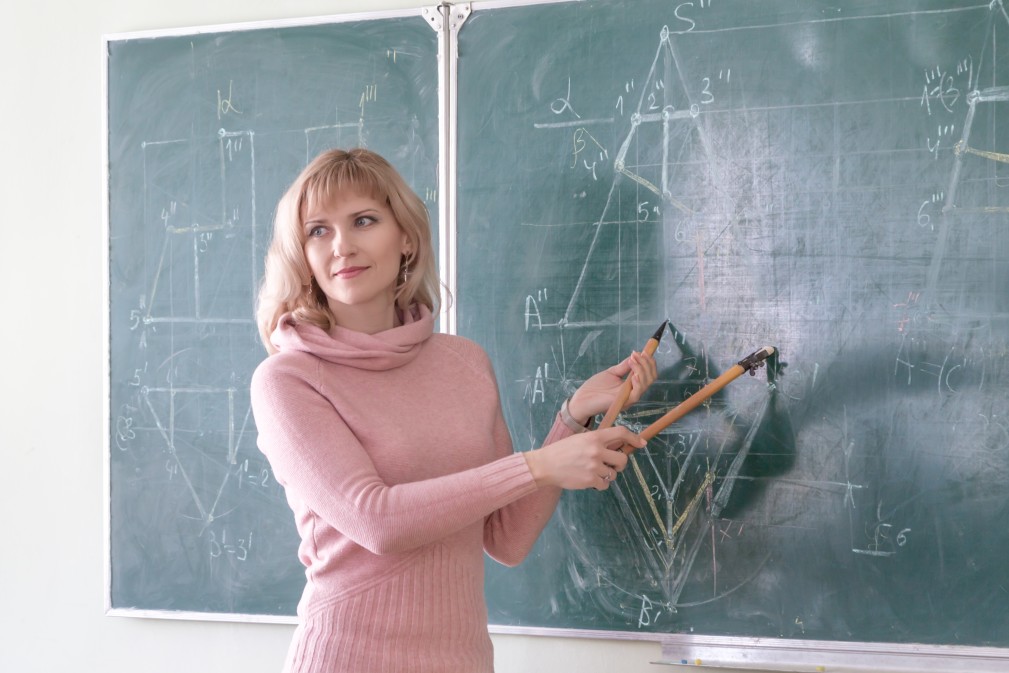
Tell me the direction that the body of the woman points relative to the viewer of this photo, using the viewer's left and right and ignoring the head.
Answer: facing the viewer and to the right of the viewer

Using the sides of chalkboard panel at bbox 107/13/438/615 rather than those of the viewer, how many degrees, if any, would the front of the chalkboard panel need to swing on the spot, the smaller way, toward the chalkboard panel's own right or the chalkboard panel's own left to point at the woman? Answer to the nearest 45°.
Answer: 0° — it already faces them

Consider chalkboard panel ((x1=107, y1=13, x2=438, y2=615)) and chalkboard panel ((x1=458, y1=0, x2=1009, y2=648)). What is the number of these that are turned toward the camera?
2

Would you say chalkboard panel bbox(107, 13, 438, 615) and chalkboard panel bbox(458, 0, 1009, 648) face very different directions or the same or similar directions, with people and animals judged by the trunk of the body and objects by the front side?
same or similar directions

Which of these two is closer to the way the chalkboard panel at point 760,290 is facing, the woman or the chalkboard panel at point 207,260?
the woman

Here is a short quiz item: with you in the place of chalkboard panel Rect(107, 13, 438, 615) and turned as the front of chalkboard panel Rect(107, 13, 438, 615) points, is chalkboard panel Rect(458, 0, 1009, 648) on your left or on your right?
on your left

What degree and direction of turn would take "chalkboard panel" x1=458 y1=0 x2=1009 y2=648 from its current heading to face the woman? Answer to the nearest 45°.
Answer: approximately 45° to its right

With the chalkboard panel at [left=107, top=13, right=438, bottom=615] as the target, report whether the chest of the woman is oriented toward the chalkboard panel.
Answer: no

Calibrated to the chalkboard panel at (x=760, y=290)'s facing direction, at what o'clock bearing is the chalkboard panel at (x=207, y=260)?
the chalkboard panel at (x=207, y=260) is roughly at 3 o'clock from the chalkboard panel at (x=760, y=290).

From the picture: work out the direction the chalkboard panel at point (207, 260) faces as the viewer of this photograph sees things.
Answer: facing the viewer

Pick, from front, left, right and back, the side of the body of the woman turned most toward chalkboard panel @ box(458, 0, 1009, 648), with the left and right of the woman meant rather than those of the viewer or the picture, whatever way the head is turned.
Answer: left

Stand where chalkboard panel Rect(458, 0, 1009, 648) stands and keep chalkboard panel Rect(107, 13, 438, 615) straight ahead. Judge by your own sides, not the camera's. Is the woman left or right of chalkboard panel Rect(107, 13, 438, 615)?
left

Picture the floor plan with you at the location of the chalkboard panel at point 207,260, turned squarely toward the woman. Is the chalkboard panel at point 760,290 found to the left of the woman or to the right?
left

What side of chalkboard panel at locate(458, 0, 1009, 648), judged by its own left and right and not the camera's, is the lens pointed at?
front
